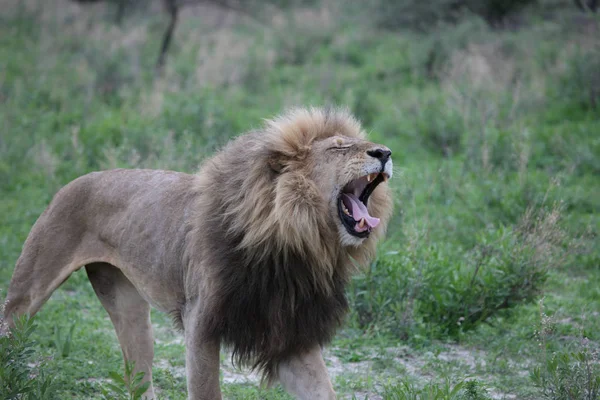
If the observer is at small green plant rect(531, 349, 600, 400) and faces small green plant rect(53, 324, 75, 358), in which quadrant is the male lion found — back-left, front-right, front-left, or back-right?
front-left

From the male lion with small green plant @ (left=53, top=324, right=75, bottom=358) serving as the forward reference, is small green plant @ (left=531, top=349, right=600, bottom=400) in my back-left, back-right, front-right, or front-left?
back-right

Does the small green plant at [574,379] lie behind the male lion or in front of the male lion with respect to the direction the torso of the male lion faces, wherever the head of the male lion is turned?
in front

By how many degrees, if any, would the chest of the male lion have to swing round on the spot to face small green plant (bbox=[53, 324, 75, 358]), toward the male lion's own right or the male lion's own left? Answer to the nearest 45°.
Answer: approximately 180°

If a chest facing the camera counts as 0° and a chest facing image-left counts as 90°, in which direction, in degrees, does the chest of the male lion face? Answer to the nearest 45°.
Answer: approximately 315°
